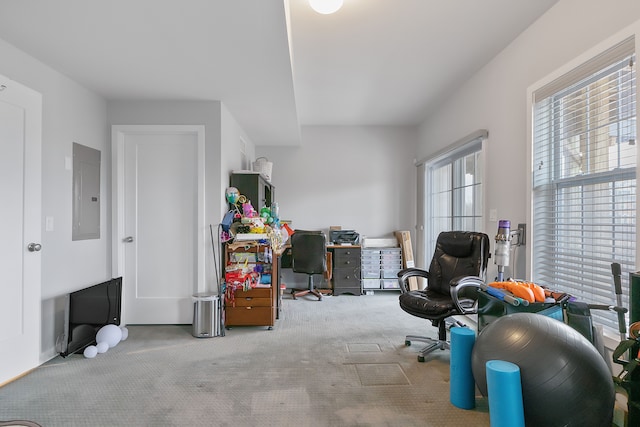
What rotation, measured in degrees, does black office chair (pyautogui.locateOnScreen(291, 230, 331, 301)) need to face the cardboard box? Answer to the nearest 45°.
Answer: approximately 90° to its right

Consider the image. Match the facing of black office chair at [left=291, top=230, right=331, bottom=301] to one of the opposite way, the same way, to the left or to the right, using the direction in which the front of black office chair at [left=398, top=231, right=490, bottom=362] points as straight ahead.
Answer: to the right

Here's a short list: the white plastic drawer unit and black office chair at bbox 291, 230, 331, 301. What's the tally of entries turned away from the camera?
1

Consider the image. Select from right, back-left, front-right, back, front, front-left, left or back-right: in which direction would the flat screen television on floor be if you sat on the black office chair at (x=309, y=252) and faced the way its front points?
back-left

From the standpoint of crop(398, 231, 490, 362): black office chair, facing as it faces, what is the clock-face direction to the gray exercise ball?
The gray exercise ball is roughly at 10 o'clock from the black office chair.

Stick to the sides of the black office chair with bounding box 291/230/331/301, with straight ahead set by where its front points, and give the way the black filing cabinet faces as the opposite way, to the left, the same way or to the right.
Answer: the opposite way

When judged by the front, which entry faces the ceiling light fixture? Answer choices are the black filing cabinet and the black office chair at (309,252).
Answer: the black filing cabinet

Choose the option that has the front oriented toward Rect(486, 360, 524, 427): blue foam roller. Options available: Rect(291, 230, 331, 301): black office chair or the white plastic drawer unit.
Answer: the white plastic drawer unit

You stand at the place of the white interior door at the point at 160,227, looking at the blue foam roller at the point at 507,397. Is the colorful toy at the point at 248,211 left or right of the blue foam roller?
left

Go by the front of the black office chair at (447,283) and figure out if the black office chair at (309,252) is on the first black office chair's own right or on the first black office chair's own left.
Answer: on the first black office chair's own right

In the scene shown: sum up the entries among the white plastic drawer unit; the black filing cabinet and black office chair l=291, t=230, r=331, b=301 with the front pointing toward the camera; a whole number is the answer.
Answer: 2

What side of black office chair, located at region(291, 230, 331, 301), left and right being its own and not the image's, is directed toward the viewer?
back
